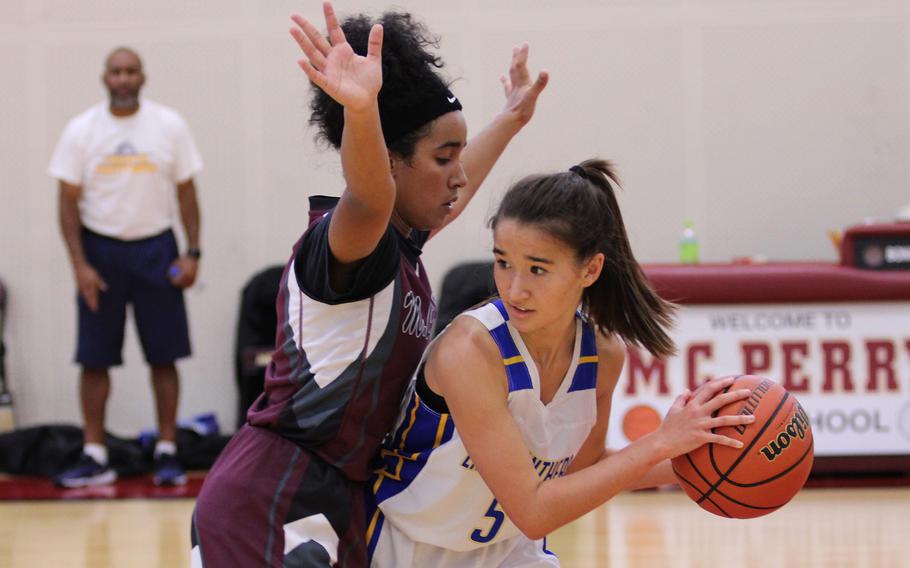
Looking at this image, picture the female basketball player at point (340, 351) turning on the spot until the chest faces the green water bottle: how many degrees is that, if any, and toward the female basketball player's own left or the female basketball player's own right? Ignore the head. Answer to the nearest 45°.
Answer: approximately 45° to the female basketball player's own left

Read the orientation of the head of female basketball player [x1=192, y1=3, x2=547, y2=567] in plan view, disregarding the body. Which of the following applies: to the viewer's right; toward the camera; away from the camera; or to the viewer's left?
to the viewer's right

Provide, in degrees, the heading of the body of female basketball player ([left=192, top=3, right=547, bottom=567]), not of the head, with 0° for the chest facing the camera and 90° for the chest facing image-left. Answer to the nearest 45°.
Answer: approximately 270°

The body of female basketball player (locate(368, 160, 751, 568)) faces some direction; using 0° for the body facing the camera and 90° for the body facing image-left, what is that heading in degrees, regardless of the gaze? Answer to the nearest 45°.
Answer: approximately 315°

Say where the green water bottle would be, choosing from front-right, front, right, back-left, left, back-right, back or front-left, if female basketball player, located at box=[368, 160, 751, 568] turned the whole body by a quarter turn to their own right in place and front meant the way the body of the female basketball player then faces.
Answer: back-right

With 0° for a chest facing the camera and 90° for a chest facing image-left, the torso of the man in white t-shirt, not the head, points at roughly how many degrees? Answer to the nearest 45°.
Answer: approximately 0°
